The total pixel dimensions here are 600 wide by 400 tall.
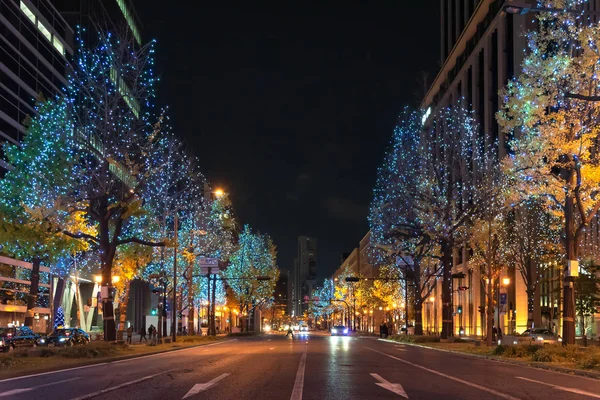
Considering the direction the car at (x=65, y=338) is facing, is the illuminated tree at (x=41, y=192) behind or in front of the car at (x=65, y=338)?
in front

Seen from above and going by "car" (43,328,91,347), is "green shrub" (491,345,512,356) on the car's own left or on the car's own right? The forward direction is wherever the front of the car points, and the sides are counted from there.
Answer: on the car's own left

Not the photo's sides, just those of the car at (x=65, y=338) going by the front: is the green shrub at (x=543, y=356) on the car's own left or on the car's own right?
on the car's own left

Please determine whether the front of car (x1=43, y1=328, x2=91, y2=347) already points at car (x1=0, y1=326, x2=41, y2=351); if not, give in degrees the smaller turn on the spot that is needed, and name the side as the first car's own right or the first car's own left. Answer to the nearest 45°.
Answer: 0° — it already faces it

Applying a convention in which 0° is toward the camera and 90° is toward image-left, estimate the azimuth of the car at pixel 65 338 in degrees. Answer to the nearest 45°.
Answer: approximately 45°

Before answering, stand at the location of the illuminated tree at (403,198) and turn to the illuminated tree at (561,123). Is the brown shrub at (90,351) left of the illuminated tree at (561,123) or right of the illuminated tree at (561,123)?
right
